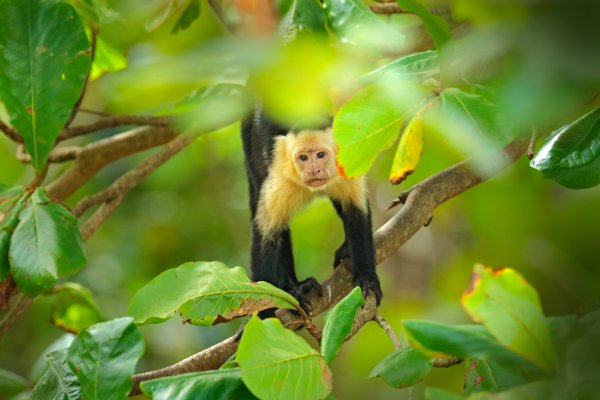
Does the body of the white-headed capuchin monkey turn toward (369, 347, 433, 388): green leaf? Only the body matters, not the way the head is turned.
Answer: yes

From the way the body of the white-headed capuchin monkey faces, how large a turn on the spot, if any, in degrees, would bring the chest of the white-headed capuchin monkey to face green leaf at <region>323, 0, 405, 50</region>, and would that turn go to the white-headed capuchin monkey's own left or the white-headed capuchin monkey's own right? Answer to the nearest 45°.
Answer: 0° — it already faces it

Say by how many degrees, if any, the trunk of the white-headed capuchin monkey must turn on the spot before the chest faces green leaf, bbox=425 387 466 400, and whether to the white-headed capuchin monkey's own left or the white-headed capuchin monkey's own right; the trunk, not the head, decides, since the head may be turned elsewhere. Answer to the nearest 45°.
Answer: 0° — it already faces it

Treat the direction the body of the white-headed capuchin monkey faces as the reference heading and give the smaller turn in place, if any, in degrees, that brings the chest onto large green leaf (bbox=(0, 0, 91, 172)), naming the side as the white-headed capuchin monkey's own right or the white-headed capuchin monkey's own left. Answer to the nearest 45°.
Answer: approximately 45° to the white-headed capuchin monkey's own right

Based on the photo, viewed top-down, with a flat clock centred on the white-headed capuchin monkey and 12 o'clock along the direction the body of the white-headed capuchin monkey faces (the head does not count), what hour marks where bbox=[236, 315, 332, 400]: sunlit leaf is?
The sunlit leaf is roughly at 12 o'clock from the white-headed capuchin monkey.

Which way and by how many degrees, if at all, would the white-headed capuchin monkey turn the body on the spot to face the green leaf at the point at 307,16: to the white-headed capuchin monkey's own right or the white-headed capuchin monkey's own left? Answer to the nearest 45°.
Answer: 0° — it already faces it

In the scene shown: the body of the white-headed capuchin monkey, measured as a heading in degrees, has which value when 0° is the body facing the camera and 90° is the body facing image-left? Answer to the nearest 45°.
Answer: approximately 0°

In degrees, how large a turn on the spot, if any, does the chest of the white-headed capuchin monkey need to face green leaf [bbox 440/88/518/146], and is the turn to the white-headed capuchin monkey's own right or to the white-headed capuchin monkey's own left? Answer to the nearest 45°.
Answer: approximately 90° to the white-headed capuchin monkey's own left

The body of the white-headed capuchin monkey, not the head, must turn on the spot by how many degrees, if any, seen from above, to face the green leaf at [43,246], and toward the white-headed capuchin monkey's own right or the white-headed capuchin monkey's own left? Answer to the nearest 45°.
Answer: approximately 45° to the white-headed capuchin monkey's own right
